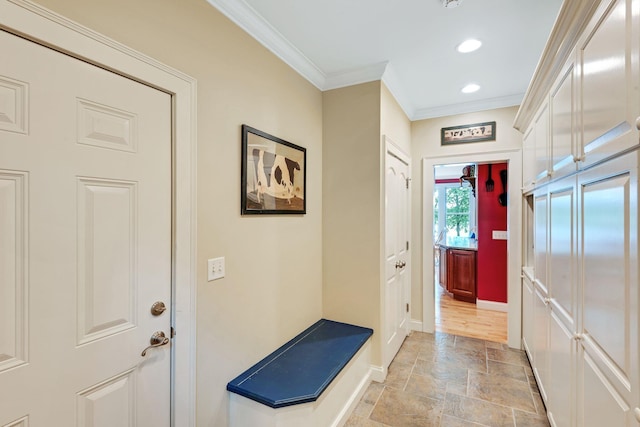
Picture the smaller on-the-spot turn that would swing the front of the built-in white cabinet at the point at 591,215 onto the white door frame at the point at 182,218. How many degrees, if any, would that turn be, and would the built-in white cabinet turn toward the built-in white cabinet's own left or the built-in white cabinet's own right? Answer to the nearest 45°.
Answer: approximately 45° to the built-in white cabinet's own left

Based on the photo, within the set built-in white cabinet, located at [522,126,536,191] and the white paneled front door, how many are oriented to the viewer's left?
1

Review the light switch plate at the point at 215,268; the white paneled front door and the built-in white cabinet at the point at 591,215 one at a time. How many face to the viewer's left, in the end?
1

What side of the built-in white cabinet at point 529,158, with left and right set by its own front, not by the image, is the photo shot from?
left

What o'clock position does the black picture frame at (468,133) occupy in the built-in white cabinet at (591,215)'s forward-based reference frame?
The black picture frame is roughly at 2 o'clock from the built-in white cabinet.

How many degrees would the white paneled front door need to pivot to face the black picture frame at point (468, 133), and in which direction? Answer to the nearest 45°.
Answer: approximately 45° to its left

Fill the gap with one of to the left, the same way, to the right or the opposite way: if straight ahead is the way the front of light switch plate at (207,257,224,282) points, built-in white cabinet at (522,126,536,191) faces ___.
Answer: the opposite way

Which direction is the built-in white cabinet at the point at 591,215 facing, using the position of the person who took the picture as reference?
facing to the left of the viewer

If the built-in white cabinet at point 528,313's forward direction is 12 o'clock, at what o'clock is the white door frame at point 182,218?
The white door frame is roughly at 10 o'clock from the built-in white cabinet.

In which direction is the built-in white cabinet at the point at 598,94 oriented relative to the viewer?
to the viewer's left

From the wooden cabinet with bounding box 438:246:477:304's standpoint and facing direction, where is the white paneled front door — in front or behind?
in front

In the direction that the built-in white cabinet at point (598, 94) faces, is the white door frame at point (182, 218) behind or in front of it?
in front

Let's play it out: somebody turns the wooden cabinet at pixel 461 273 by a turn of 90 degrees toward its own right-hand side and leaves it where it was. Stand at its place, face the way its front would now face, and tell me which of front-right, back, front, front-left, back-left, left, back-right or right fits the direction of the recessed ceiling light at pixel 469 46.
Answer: back-left
